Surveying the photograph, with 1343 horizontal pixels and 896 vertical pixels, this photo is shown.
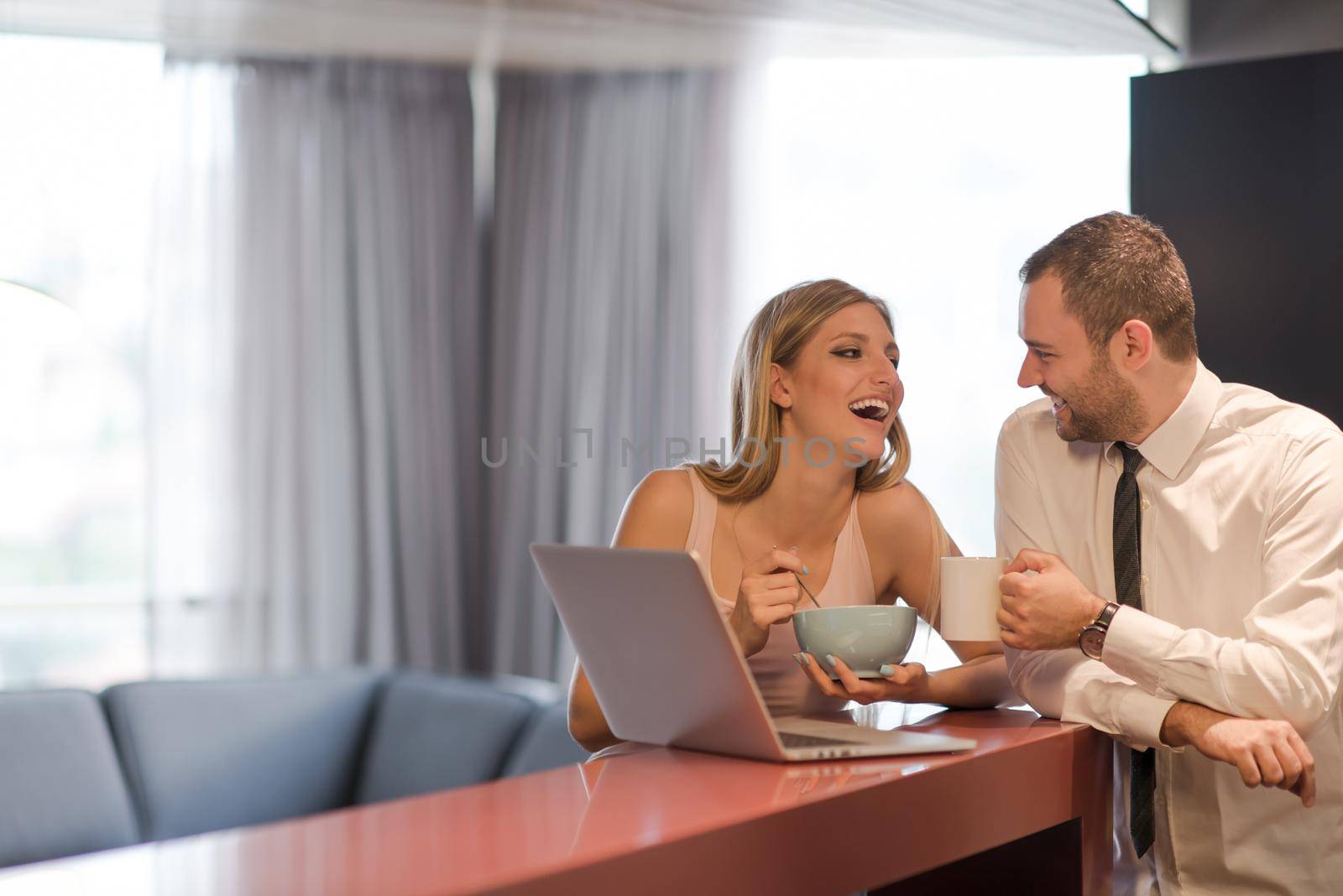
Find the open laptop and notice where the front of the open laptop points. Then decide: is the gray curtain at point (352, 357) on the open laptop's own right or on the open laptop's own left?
on the open laptop's own left

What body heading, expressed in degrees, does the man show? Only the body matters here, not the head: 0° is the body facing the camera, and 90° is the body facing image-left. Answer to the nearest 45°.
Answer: approximately 45°

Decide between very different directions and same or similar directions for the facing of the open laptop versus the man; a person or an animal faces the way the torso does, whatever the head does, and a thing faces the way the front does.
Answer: very different directions

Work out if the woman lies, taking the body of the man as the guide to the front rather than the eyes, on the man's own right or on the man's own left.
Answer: on the man's own right

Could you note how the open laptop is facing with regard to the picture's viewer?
facing away from the viewer and to the right of the viewer

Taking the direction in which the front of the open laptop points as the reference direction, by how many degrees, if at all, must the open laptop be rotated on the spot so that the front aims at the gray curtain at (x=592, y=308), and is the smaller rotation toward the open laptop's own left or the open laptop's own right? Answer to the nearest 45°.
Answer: approximately 45° to the open laptop's own left

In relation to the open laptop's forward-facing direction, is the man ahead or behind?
ahead

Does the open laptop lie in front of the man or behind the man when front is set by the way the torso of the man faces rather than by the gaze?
in front

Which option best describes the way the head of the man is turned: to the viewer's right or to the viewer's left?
to the viewer's left
